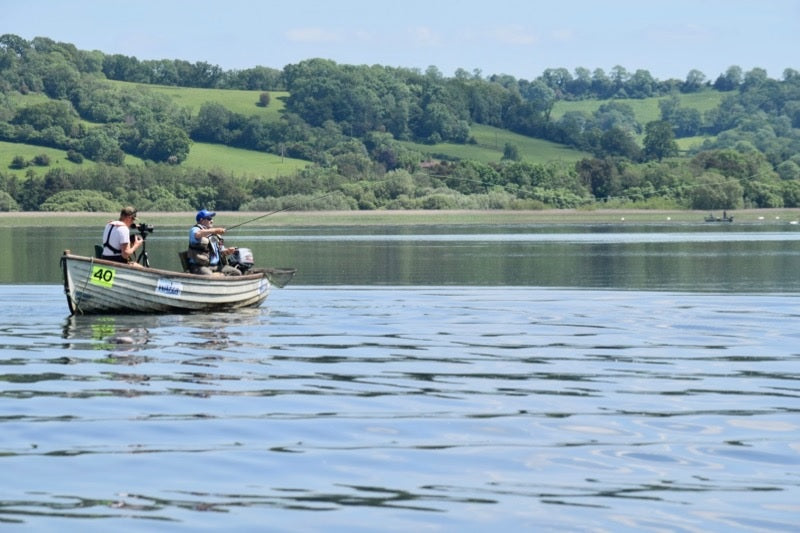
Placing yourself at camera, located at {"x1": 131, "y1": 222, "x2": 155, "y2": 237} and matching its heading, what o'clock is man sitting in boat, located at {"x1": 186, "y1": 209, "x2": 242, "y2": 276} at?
The man sitting in boat is roughly at 11 o'clock from the camera.

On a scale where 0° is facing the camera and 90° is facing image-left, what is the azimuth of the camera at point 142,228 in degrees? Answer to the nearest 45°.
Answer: approximately 270°

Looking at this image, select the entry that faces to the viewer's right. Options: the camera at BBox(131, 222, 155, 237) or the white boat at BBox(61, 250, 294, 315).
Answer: the camera

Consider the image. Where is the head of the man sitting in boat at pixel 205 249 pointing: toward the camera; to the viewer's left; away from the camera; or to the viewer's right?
to the viewer's right

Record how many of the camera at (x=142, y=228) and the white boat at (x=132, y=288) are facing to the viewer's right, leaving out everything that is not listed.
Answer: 1

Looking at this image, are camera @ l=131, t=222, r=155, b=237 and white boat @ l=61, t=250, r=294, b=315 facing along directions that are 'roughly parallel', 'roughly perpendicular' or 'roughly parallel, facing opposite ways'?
roughly parallel, facing opposite ways

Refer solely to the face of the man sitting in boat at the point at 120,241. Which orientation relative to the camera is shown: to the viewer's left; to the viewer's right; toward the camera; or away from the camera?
to the viewer's right

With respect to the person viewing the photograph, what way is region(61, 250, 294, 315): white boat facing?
facing to the left of the viewer
